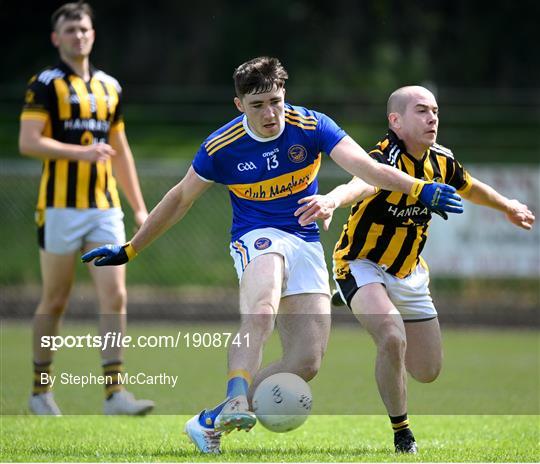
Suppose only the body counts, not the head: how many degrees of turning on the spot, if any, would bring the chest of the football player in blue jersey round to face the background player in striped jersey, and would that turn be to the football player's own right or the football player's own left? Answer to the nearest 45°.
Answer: approximately 135° to the football player's own right

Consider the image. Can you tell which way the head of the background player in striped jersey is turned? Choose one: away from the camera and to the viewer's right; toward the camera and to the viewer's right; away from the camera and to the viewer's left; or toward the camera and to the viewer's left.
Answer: toward the camera and to the viewer's right

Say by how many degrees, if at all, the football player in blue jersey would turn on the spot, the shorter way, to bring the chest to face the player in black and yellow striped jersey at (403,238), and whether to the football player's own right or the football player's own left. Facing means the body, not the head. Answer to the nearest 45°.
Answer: approximately 135° to the football player's own left

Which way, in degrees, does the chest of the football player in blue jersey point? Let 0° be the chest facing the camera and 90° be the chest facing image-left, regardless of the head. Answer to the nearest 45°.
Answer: approximately 0°
